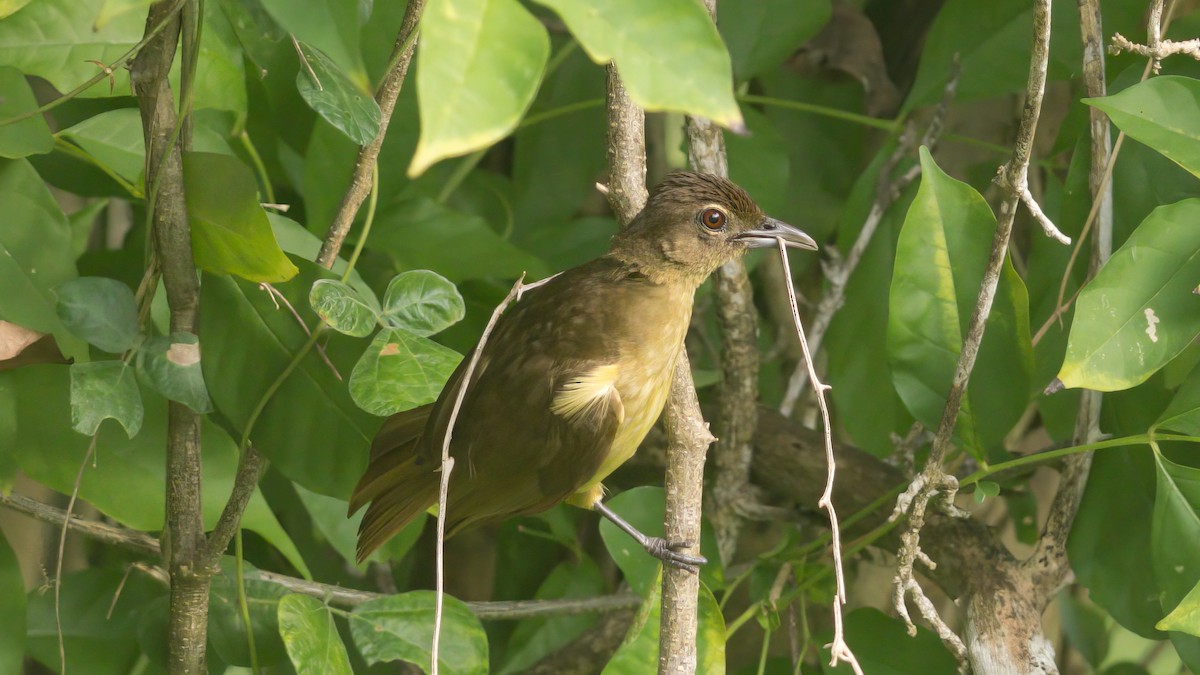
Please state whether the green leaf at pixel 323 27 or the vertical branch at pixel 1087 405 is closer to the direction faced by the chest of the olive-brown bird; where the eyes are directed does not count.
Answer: the vertical branch

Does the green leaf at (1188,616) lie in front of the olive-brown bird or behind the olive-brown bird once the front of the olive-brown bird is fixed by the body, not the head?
in front

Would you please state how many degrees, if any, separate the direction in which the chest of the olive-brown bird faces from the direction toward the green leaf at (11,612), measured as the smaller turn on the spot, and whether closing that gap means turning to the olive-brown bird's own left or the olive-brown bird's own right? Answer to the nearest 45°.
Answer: approximately 180°

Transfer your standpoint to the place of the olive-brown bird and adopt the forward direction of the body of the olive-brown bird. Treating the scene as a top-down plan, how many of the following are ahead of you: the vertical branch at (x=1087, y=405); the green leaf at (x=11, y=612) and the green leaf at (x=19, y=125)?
1

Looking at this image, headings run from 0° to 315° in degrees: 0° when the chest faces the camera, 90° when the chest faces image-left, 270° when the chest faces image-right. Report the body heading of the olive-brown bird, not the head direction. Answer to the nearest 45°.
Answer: approximately 270°
